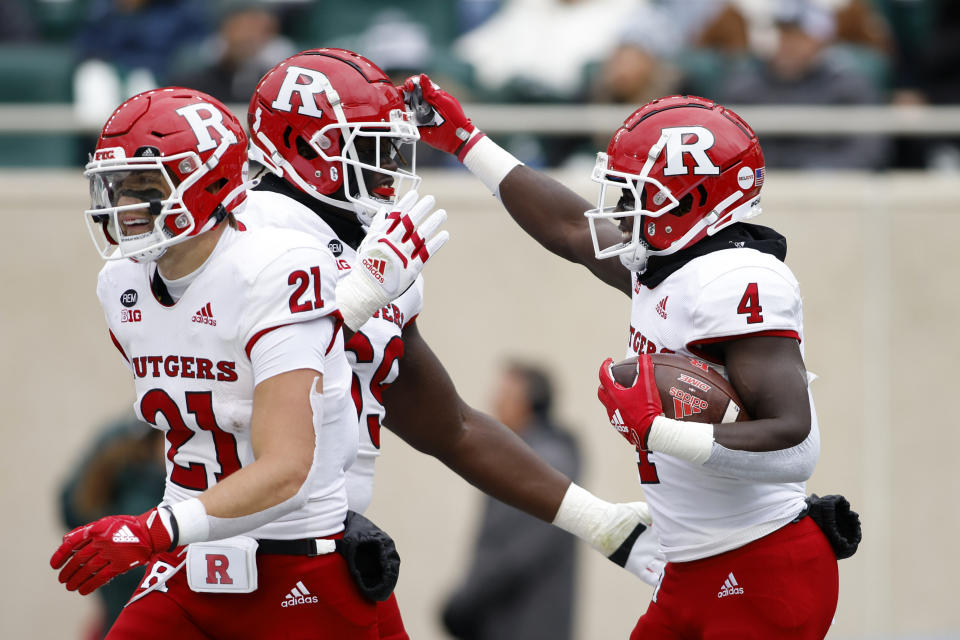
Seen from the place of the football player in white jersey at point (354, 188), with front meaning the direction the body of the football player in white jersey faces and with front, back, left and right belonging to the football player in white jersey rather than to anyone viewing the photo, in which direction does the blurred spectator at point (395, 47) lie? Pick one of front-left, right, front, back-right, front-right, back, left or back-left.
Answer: back-left

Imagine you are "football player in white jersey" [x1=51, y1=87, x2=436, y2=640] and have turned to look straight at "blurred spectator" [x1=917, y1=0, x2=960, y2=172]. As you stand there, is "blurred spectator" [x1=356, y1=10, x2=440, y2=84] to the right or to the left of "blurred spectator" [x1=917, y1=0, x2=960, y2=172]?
left

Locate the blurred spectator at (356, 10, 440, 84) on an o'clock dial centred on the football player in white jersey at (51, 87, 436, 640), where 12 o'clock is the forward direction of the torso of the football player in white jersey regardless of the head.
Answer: The blurred spectator is roughly at 5 o'clock from the football player in white jersey.

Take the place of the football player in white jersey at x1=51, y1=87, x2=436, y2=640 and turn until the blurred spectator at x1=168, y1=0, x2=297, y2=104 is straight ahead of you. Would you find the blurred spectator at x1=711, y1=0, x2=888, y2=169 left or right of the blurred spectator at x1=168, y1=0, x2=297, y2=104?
right

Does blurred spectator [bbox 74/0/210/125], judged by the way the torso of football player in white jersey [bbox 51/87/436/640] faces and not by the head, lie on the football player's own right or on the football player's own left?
on the football player's own right

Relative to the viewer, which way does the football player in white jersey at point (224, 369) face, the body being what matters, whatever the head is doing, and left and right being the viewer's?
facing the viewer and to the left of the viewer

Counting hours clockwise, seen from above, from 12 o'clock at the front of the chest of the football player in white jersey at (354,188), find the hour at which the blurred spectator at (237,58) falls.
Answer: The blurred spectator is roughly at 7 o'clock from the football player in white jersey.

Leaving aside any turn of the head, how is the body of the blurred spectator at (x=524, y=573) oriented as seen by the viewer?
to the viewer's left

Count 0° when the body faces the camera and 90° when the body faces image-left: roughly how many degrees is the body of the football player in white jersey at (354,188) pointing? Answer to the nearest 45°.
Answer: approximately 315°

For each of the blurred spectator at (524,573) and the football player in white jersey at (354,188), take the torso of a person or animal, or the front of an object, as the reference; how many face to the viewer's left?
1

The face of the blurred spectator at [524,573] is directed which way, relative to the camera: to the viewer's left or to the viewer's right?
to the viewer's left
